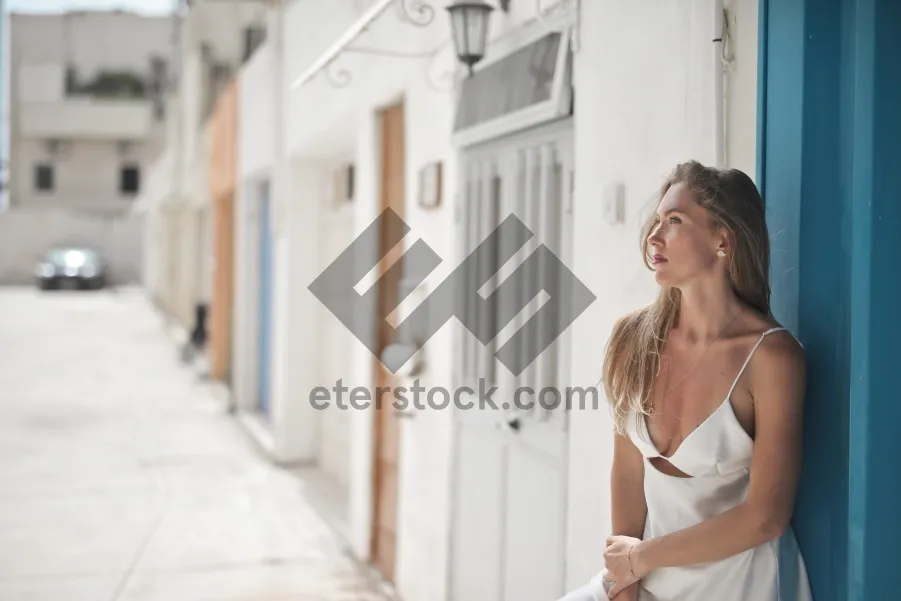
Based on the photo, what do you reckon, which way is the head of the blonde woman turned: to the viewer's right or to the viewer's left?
to the viewer's left

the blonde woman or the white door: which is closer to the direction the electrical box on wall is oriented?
the blonde woman

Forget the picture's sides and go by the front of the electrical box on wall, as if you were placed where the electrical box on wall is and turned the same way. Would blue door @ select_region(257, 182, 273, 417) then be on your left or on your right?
on your right

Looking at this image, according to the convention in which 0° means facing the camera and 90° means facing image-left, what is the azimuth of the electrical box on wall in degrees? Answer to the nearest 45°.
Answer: approximately 45°

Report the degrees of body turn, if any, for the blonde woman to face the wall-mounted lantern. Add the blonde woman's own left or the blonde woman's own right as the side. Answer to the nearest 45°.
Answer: approximately 90° to the blonde woman's own right

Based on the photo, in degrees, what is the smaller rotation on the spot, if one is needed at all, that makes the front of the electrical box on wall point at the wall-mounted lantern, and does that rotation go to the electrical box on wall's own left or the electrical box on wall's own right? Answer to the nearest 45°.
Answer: approximately 90° to the electrical box on wall's own right

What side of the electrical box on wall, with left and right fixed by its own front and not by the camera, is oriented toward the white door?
right

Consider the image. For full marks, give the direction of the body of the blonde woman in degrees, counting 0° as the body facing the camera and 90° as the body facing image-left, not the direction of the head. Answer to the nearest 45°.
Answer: approximately 45°

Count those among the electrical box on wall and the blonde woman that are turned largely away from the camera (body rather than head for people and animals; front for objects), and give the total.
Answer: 0

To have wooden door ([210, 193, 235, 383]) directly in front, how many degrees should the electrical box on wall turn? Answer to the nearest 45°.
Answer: approximately 90° to its right

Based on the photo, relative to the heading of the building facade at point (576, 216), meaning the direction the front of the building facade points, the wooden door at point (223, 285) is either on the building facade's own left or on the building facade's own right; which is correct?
on the building facade's own right

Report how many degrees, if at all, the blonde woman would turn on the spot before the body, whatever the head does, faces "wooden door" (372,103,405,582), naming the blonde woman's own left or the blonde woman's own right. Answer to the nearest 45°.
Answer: approximately 90° to the blonde woman's own right
